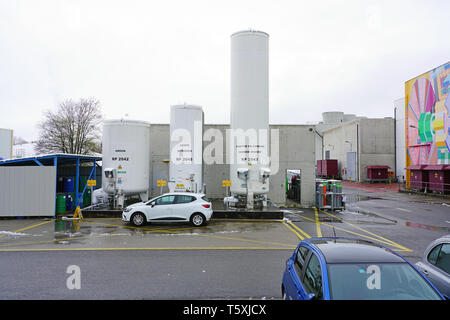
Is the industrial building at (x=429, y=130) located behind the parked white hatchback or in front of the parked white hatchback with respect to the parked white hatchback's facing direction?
behind

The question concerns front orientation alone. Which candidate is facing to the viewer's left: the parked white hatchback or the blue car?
the parked white hatchback

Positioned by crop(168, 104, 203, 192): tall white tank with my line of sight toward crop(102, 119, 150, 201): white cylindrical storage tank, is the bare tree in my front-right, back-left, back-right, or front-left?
front-right

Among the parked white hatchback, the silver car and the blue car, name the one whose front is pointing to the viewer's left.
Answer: the parked white hatchback

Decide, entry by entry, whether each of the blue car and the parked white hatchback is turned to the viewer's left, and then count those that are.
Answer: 1

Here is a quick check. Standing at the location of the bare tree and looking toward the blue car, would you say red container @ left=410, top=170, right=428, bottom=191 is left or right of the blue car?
left

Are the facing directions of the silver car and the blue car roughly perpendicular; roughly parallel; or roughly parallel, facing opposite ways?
roughly parallel

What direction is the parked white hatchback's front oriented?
to the viewer's left

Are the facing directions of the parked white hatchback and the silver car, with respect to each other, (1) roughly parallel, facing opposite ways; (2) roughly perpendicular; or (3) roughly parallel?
roughly perpendicular

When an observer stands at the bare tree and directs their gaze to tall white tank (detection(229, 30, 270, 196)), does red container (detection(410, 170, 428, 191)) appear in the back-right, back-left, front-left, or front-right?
front-left

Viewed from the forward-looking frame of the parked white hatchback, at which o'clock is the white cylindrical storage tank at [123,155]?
The white cylindrical storage tank is roughly at 2 o'clock from the parked white hatchback.
